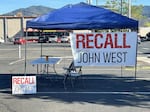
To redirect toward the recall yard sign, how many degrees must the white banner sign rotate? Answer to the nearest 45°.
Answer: approximately 45° to its right

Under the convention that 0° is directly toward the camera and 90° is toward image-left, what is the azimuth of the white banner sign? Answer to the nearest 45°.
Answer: approximately 0°

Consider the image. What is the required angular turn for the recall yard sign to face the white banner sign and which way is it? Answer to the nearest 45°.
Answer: approximately 90° to its left

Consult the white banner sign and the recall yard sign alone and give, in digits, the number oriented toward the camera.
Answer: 2
